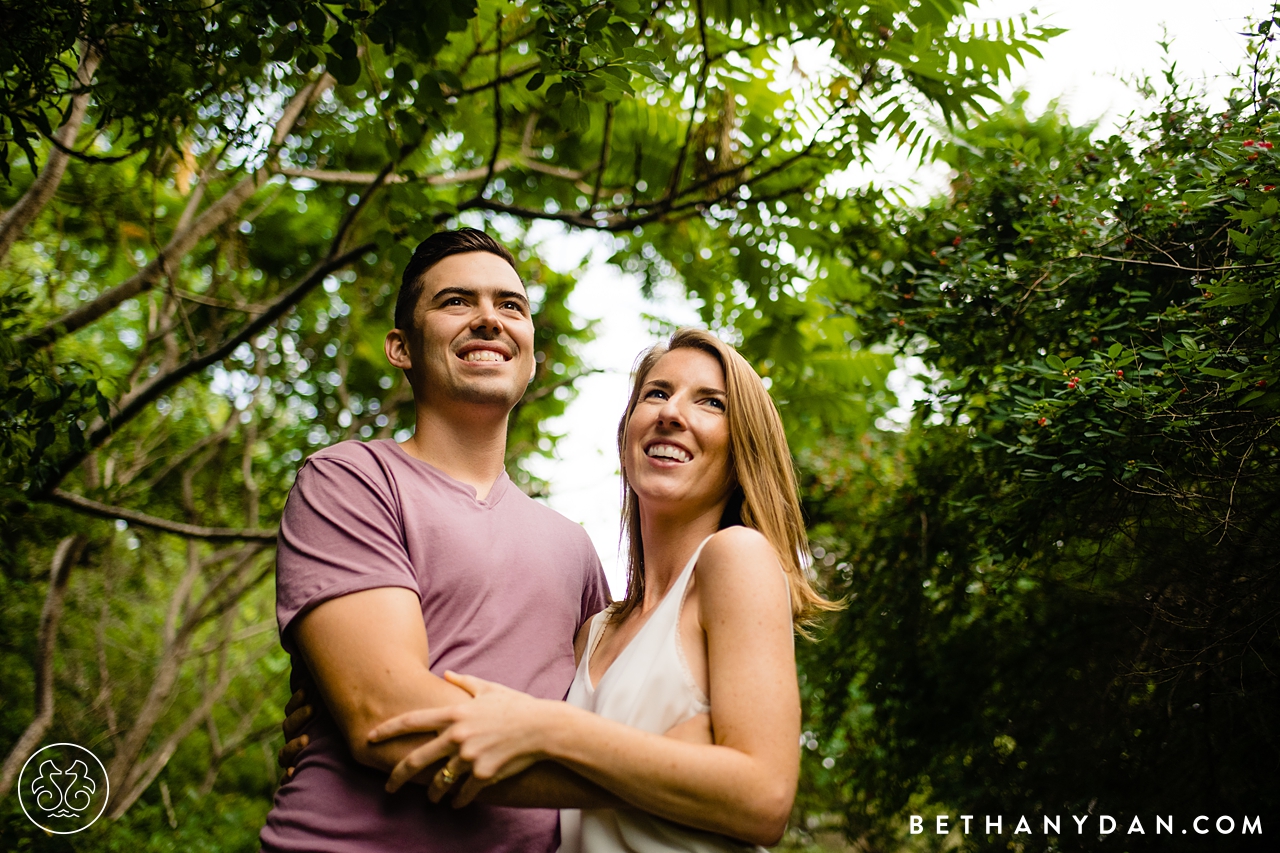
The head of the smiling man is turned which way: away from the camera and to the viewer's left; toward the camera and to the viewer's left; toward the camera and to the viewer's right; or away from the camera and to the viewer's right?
toward the camera and to the viewer's right

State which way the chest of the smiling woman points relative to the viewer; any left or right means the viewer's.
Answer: facing the viewer and to the left of the viewer

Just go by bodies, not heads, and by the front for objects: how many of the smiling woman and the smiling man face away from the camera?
0
